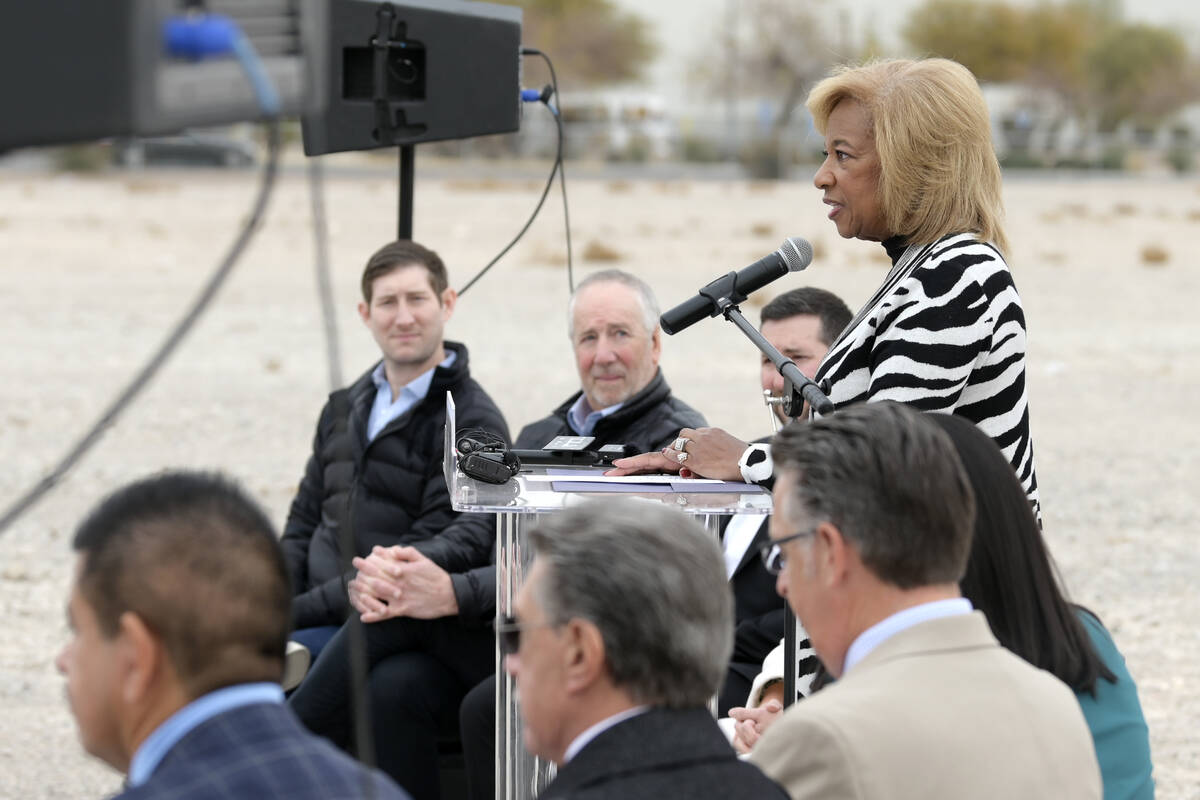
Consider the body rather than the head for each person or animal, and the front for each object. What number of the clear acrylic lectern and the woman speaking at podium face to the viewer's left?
2

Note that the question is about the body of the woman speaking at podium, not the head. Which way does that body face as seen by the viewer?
to the viewer's left

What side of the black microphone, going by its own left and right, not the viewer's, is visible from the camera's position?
right

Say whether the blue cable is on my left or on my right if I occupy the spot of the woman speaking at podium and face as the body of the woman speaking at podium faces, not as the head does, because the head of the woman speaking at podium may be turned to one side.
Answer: on my left

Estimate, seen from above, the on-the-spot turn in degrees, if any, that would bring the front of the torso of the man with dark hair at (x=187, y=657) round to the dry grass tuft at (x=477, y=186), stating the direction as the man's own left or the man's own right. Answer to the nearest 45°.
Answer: approximately 45° to the man's own right

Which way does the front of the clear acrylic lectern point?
to the viewer's left

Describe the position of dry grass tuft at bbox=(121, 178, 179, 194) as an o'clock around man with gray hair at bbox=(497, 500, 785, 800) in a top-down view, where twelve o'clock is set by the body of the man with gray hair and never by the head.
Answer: The dry grass tuft is roughly at 1 o'clock from the man with gray hair.

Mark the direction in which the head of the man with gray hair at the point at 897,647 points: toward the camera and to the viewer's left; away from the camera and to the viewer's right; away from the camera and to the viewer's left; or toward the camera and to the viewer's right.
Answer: away from the camera and to the viewer's left

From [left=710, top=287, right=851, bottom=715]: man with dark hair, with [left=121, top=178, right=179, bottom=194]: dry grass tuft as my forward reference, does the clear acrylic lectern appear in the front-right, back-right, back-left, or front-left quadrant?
back-left
